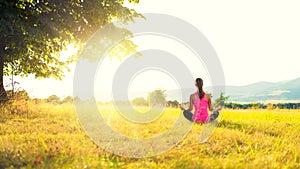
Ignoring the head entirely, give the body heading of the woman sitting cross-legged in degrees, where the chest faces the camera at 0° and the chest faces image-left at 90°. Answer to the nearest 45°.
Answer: approximately 180°

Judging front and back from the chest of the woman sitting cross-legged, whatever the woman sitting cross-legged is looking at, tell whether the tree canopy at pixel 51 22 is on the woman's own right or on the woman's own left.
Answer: on the woman's own left
